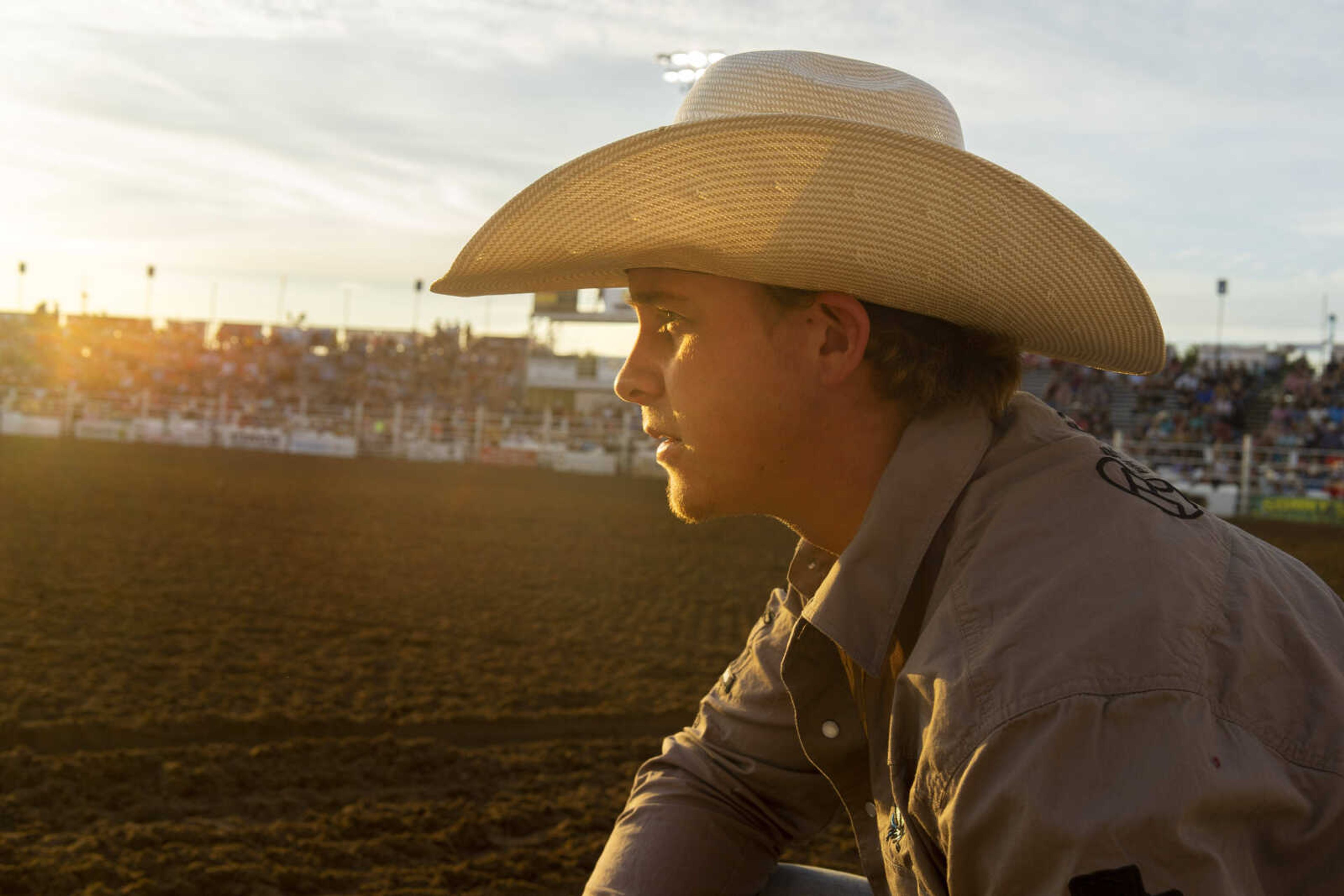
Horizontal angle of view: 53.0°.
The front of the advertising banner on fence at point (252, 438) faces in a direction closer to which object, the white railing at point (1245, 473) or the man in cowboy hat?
the man in cowboy hat

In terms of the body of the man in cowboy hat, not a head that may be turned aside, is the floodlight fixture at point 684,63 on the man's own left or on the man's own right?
on the man's own right

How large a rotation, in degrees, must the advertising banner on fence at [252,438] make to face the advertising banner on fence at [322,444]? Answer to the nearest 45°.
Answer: approximately 45° to its left

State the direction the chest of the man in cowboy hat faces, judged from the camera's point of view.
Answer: to the viewer's left

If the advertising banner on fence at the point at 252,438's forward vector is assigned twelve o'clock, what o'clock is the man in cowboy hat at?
The man in cowboy hat is roughly at 12 o'clock from the advertising banner on fence.

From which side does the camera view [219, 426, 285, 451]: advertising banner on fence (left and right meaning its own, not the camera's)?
front

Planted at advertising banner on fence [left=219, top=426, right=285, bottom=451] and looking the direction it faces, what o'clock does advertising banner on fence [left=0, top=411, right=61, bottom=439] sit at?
advertising banner on fence [left=0, top=411, right=61, bottom=439] is roughly at 4 o'clock from advertising banner on fence [left=219, top=426, right=285, bottom=451].

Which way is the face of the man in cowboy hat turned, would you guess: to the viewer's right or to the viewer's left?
to the viewer's left

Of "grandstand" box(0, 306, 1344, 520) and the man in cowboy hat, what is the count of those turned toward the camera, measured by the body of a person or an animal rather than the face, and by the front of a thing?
1

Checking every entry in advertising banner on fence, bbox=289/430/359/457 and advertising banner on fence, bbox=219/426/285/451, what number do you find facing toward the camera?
2

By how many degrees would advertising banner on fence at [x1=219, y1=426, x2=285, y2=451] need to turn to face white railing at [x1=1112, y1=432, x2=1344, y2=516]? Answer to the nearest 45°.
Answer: approximately 45° to its left

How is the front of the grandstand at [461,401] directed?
toward the camera

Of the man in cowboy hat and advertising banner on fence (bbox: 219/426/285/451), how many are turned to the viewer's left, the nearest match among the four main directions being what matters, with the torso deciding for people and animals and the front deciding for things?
1

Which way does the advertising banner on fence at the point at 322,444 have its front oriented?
toward the camera

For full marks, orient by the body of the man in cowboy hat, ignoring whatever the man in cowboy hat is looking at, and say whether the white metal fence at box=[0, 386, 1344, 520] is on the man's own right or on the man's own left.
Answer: on the man's own right
